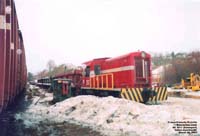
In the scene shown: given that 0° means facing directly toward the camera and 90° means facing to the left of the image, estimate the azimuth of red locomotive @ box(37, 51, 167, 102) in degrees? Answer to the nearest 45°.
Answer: approximately 315°
